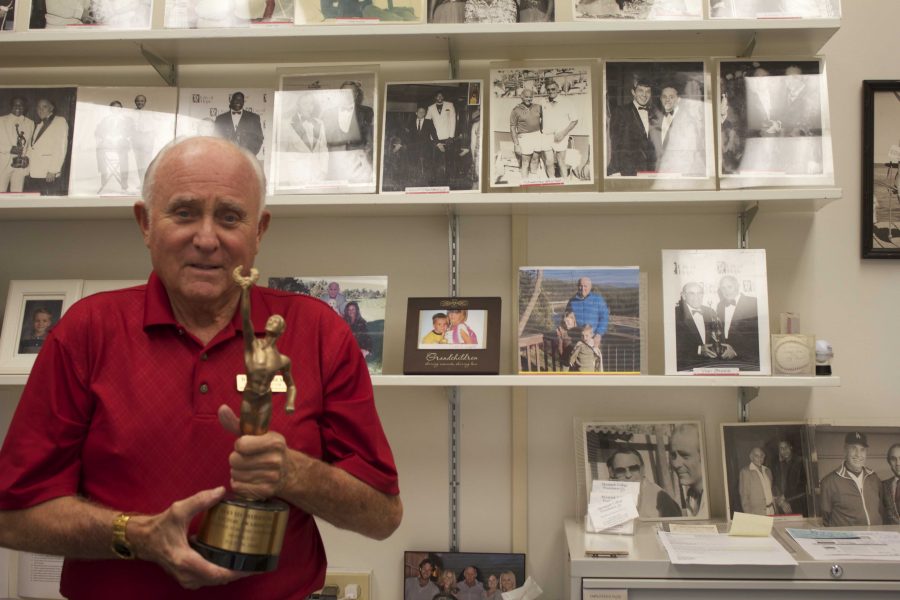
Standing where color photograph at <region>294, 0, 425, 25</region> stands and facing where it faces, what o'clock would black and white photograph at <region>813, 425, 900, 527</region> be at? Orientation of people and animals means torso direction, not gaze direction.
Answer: black and white photograph at <region>813, 425, 900, 527</region> is roughly at 9 o'clock from color photograph at <region>294, 0, 425, 25</region>.

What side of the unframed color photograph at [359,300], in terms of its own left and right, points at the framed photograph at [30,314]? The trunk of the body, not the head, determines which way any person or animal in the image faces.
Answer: right

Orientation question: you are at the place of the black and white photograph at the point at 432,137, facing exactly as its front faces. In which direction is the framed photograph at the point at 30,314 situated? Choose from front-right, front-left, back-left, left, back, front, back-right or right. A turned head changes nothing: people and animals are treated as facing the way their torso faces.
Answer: right

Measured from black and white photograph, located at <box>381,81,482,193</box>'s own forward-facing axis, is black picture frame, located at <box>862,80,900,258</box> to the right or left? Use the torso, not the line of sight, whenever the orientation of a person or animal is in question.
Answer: on its left
